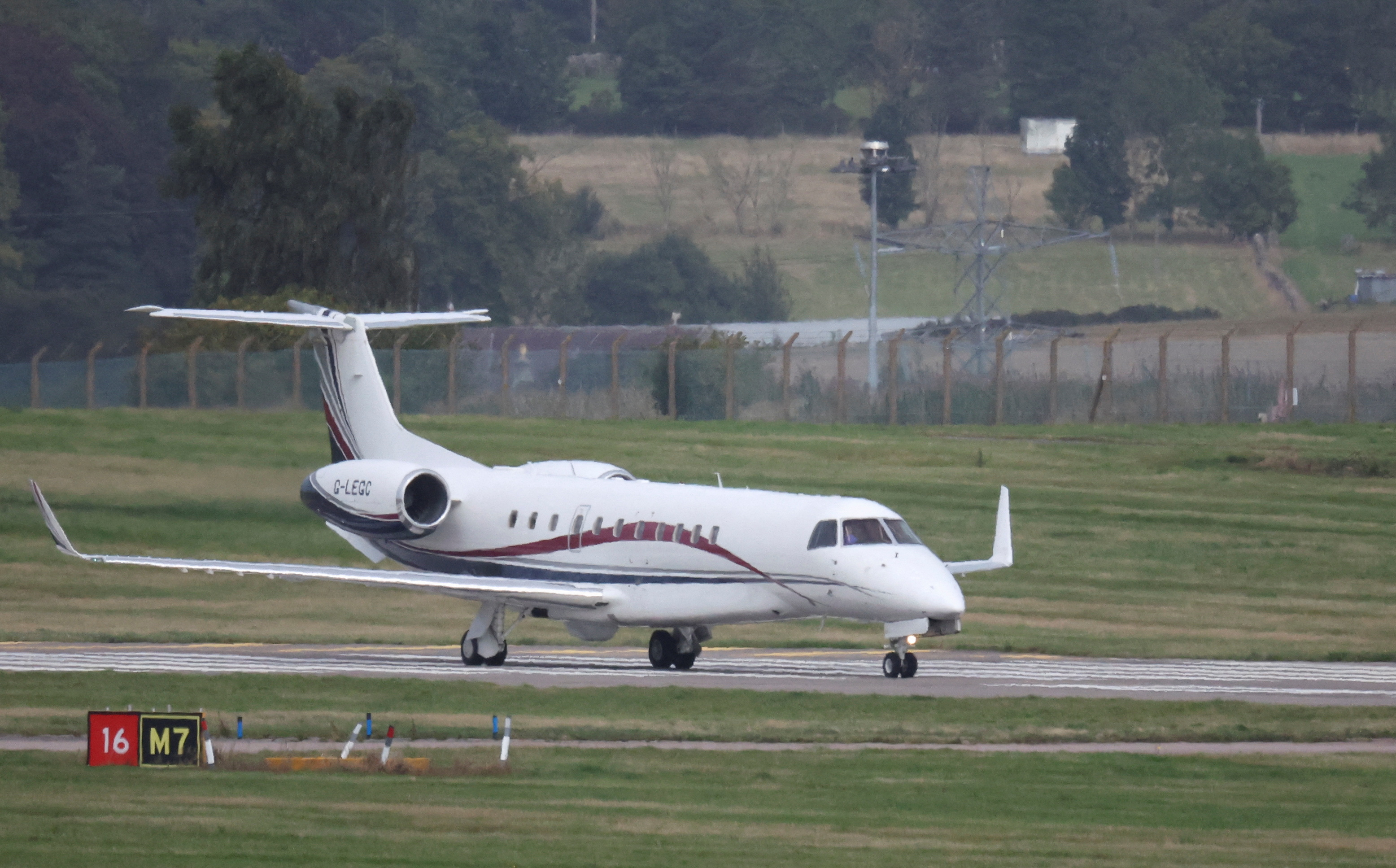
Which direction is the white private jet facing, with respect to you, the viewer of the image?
facing the viewer and to the right of the viewer

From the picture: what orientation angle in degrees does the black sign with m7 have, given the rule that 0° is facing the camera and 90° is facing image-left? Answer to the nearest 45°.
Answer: approximately 0°
